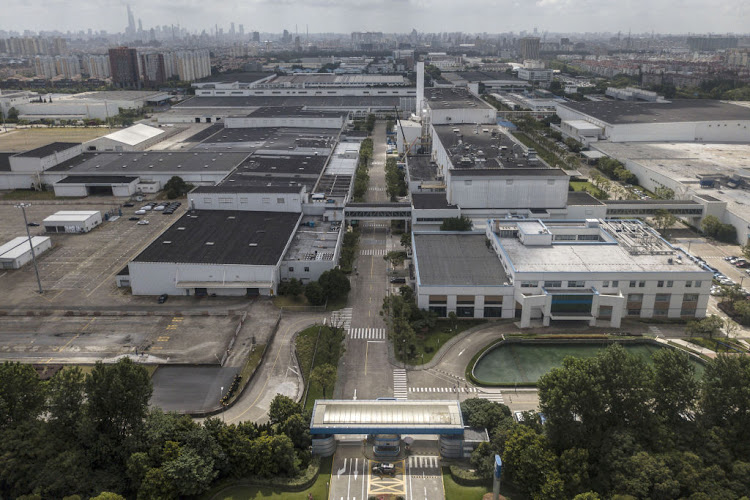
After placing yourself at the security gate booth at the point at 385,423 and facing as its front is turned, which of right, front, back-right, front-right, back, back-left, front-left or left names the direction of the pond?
back-left

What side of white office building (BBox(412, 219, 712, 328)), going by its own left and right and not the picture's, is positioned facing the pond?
front

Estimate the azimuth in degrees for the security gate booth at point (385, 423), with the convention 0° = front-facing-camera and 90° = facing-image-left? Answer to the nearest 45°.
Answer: approximately 0°

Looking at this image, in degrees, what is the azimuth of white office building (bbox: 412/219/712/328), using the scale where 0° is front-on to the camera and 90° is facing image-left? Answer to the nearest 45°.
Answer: approximately 0°

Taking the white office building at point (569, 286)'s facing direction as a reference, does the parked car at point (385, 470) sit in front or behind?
in front

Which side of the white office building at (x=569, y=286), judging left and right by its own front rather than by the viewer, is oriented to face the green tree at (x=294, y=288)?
right

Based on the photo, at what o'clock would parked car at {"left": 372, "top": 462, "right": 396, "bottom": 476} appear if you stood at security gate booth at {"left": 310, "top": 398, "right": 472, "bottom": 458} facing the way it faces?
The parked car is roughly at 12 o'clock from the security gate booth.

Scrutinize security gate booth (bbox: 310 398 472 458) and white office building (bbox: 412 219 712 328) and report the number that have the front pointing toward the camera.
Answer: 2

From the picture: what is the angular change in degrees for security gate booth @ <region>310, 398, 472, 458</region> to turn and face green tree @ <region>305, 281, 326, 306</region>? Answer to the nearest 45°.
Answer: approximately 180°

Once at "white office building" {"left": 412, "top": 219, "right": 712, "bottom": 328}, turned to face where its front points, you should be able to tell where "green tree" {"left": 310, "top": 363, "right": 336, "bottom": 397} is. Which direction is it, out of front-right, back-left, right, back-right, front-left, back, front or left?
front-right

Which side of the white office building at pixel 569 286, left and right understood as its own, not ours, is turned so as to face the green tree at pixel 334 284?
right

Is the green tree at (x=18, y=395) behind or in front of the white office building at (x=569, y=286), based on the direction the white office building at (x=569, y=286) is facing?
in front

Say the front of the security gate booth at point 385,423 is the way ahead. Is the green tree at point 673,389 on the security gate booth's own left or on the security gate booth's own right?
on the security gate booth's own left
